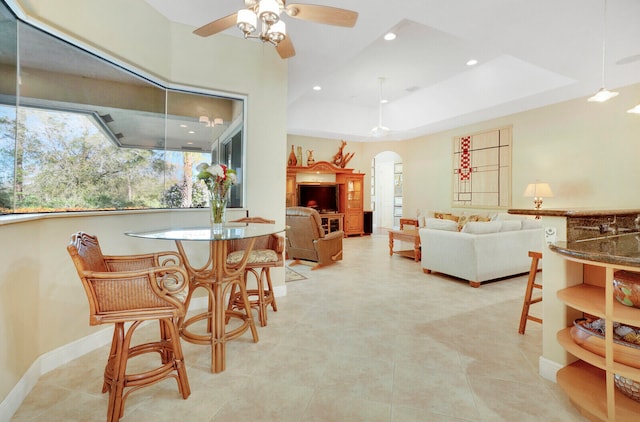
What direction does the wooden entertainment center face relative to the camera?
toward the camera

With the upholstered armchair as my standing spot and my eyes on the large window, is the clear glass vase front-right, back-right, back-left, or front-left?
front-left

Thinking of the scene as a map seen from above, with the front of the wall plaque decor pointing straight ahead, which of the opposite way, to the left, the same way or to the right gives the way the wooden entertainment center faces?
to the left

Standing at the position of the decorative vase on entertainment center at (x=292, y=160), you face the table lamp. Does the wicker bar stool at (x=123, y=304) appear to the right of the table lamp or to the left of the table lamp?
right

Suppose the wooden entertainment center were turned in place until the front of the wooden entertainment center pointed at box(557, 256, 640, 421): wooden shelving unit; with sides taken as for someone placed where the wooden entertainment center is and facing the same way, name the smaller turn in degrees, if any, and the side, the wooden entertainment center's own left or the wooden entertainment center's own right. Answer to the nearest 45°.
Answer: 0° — it already faces it

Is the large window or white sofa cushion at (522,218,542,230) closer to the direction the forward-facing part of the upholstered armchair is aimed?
the white sofa cushion

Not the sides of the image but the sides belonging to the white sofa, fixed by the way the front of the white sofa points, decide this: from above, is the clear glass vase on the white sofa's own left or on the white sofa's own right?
on the white sofa's own left

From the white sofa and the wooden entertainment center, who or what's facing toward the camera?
the wooden entertainment center
